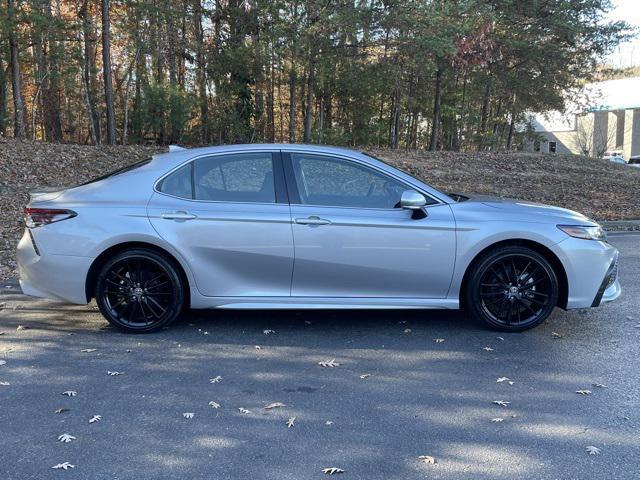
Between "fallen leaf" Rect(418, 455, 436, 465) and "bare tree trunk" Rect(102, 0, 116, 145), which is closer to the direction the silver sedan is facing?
the fallen leaf

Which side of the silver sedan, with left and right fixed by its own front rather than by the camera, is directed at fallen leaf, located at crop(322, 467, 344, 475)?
right

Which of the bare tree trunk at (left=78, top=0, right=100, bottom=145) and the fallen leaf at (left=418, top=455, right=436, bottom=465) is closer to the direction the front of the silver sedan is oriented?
the fallen leaf

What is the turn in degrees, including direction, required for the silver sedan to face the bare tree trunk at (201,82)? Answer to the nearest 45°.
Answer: approximately 90° to its left

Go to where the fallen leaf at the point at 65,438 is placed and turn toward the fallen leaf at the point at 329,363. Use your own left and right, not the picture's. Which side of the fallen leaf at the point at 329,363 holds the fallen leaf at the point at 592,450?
right

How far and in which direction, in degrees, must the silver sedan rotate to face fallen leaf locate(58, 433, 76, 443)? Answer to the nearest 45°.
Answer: approximately 135° to its right

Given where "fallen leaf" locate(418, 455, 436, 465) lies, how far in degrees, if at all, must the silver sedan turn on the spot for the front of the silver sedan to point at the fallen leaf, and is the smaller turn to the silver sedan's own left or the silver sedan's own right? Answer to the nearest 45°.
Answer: approximately 90° to the silver sedan's own right

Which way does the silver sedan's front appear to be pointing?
to the viewer's right

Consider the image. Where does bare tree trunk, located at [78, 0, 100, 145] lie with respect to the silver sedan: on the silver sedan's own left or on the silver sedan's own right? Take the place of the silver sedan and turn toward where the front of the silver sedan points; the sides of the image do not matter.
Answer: on the silver sedan's own left
